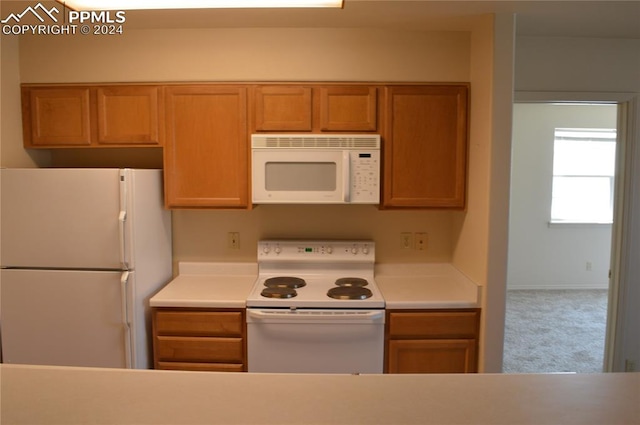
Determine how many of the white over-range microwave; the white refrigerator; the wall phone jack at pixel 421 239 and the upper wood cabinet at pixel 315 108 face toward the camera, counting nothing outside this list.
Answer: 4

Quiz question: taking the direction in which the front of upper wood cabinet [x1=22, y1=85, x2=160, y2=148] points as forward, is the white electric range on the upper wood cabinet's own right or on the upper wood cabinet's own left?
on the upper wood cabinet's own left

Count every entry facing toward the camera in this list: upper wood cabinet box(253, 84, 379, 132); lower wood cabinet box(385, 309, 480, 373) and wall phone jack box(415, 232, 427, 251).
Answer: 3

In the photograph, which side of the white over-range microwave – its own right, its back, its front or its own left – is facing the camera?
front

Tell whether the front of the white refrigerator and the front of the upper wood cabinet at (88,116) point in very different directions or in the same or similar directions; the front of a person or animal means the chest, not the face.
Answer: same or similar directions

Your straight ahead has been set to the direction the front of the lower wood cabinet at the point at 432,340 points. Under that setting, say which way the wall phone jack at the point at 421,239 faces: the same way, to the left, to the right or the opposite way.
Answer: the same way

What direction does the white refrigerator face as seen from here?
toward the camera

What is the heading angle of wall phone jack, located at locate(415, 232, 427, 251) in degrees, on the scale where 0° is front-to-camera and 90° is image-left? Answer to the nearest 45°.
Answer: approximately 0°

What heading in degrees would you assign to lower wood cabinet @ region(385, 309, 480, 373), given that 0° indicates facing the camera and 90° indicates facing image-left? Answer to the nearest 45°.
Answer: approximately 0°

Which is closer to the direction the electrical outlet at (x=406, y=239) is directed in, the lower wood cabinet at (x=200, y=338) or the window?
the lower wood cabinet

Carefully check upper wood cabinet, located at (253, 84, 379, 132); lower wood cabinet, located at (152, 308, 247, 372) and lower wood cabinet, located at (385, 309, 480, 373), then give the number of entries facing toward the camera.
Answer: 3

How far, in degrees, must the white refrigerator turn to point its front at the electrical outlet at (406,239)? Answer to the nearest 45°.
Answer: approximately 90° to its left

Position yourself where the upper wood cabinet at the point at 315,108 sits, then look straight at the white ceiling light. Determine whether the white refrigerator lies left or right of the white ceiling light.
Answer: right

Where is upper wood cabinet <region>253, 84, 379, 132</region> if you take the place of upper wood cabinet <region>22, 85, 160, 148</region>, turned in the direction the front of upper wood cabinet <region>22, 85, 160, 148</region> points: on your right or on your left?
on your left

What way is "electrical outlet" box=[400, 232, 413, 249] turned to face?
toward the camera

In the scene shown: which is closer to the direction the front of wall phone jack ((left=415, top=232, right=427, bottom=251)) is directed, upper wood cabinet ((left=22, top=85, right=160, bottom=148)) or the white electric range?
the white electric range
